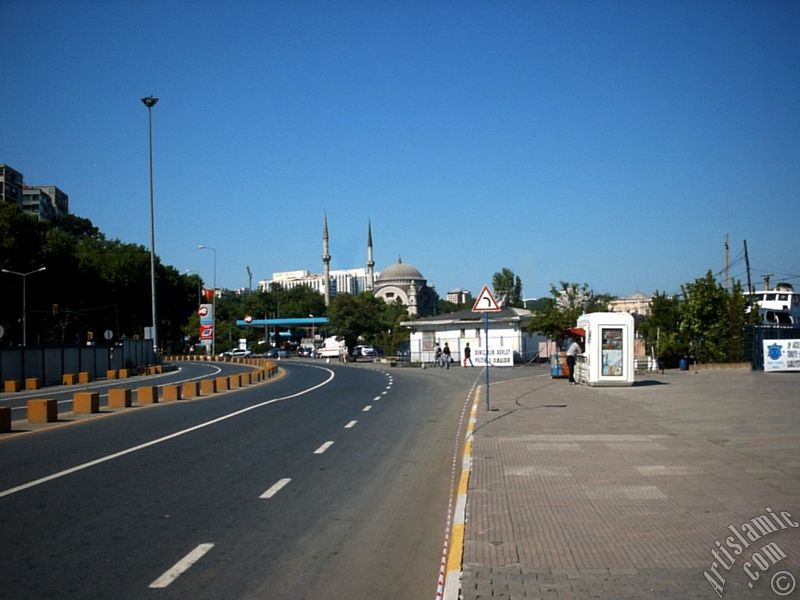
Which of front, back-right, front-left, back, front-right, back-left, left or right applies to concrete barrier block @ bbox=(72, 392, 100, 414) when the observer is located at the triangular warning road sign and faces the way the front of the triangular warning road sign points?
right

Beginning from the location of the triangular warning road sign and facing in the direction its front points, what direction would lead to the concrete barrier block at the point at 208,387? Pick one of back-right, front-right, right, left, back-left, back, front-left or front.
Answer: back-right

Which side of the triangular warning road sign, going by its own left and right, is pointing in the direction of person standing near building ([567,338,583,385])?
back

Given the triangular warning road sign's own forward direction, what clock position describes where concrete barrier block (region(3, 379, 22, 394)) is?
The concrete barrier block is roughly at 4 o'clock from the triangular warning road sign.

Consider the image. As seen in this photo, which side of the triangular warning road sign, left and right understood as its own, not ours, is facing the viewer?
front
